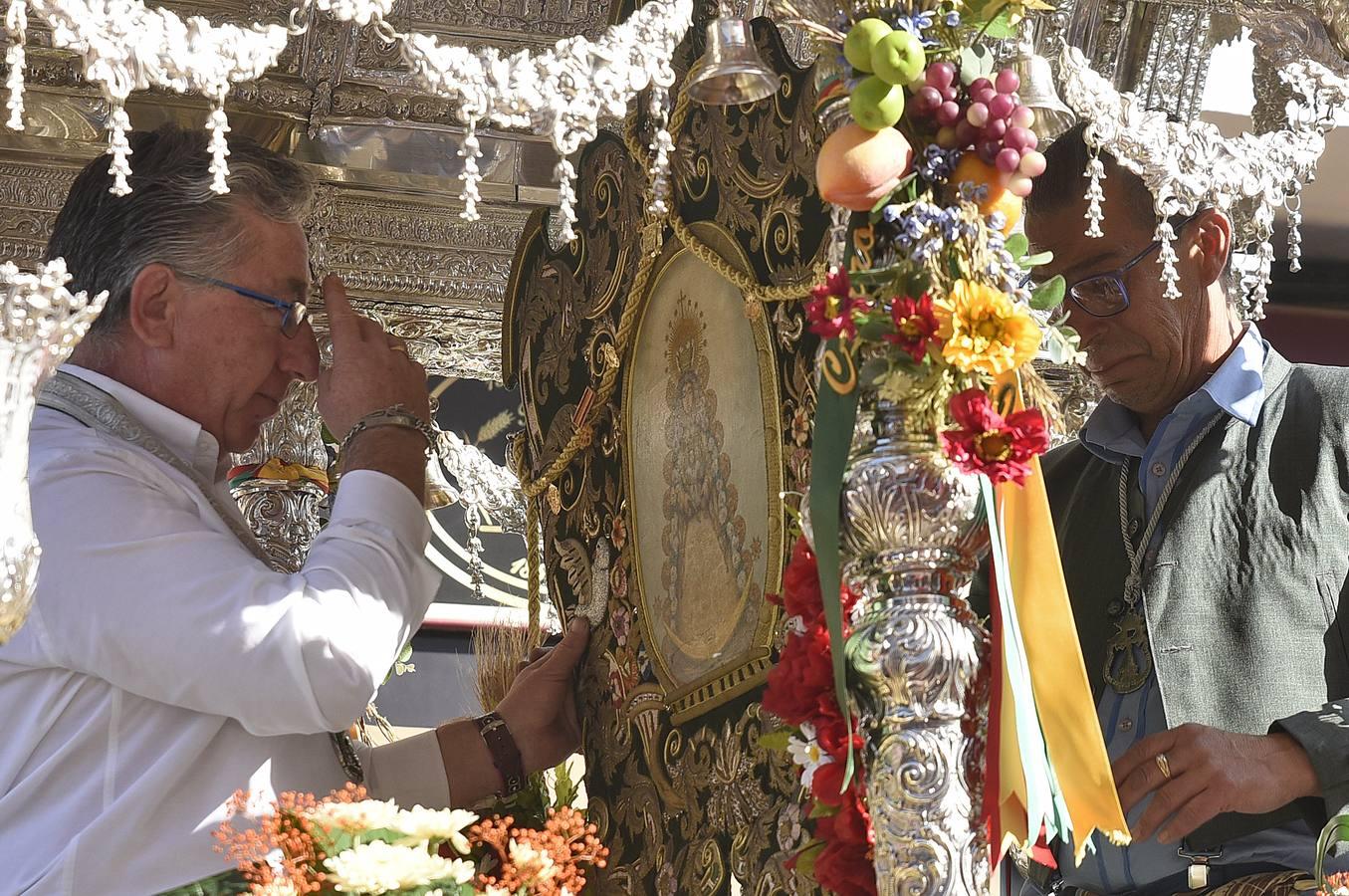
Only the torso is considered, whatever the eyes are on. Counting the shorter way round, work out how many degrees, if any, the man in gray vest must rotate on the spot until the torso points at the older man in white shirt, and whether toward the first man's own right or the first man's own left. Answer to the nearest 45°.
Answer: approximately 45° to the first man's own right

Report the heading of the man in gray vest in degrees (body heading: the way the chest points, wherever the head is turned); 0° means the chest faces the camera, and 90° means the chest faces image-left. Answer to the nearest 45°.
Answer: approximately 45°

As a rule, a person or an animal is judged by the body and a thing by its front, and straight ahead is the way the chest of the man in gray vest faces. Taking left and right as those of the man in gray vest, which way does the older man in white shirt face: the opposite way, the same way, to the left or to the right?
the opposite way

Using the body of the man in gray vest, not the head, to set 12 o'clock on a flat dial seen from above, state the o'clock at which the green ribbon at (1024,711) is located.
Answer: The green ribbon is roughly at 11 o'clock from the man in gray vest.

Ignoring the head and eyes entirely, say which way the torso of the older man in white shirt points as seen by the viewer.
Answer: to the viewer's right

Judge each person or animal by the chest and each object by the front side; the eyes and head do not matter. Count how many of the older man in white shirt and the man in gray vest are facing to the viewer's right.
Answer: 1
